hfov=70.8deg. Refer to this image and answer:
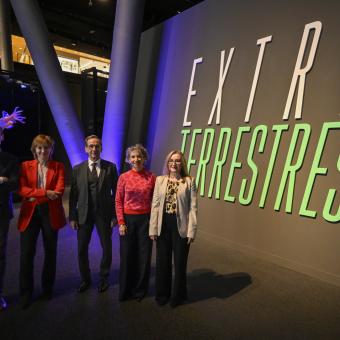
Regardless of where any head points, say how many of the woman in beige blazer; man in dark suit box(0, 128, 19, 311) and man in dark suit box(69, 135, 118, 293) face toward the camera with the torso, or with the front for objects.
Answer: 3

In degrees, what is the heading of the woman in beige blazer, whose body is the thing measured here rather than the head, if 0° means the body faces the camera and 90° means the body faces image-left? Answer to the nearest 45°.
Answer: approximately 0°

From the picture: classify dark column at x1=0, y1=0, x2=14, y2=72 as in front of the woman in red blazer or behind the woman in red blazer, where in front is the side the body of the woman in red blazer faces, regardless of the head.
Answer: behind

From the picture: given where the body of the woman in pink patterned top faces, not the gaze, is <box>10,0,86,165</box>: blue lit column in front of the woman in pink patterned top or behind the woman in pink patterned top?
behind

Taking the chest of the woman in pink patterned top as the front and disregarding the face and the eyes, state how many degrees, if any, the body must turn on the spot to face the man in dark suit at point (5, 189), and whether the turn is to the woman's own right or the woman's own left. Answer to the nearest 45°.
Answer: approximately 90° to the woman's own right

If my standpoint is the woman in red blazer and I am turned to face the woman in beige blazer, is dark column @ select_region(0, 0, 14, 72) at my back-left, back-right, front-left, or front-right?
back-left

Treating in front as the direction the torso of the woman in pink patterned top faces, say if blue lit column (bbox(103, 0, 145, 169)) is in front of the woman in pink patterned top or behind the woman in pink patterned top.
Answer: behind

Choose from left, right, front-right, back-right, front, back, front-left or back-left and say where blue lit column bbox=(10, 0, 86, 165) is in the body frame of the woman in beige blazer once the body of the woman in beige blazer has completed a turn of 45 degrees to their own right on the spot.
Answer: right
